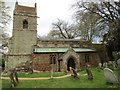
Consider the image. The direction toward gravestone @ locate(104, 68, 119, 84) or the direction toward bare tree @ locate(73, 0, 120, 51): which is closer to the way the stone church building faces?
the gravestone

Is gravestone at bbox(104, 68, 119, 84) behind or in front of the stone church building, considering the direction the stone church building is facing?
in front

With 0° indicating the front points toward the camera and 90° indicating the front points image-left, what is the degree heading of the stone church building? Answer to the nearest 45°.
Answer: approximately 0°
